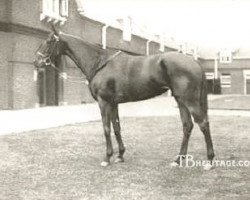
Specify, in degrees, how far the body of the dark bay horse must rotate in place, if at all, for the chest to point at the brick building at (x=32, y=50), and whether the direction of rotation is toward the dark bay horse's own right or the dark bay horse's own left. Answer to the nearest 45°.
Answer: approximately 90° to the dark bay horse's own right

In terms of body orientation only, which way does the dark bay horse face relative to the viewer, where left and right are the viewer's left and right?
facing to the left of the viewer
